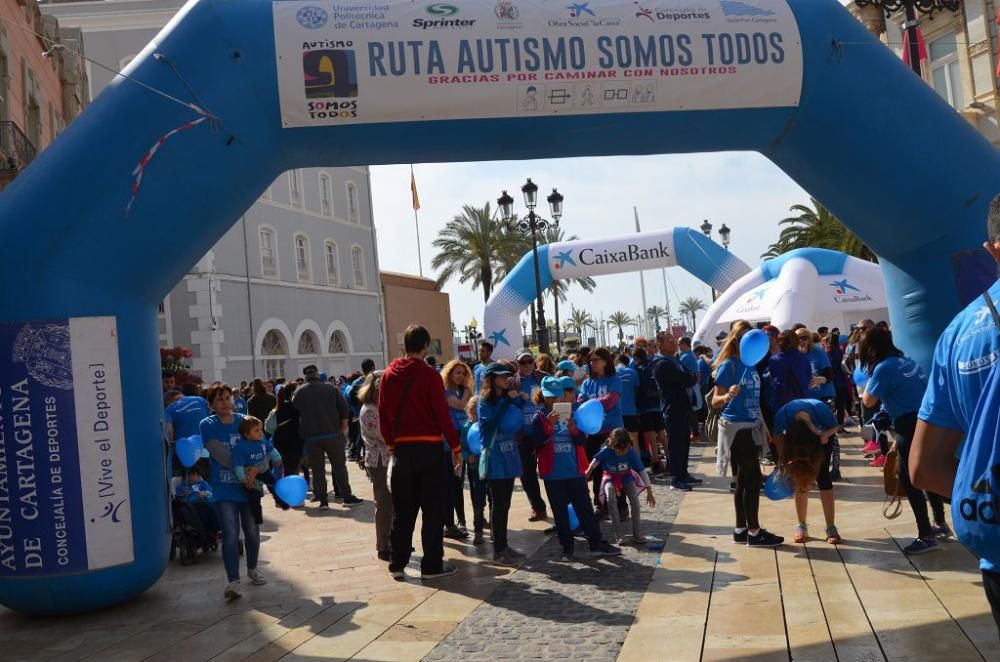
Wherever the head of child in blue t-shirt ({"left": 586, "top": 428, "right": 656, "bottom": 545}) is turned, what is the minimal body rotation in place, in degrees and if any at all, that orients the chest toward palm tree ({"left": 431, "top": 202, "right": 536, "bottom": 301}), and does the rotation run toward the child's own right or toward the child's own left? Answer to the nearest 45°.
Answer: approximately 180°

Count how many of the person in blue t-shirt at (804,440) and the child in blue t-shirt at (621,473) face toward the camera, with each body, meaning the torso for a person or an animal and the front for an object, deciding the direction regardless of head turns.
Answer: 2

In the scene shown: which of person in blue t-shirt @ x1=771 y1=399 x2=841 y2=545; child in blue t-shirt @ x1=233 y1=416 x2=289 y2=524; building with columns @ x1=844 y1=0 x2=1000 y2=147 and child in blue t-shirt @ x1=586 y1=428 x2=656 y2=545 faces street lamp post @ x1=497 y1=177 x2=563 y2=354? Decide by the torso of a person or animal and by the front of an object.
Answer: the building with columns

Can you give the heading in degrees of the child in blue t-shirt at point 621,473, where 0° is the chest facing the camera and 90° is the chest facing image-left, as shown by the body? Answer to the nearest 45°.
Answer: approximately 0°

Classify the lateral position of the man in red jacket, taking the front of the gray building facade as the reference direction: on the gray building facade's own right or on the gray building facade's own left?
on the gray building facade's own right

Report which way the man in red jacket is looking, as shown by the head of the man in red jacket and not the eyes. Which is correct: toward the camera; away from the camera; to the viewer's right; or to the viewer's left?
away from the camera

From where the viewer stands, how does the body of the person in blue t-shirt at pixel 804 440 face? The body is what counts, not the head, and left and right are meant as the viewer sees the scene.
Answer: facing the viewer

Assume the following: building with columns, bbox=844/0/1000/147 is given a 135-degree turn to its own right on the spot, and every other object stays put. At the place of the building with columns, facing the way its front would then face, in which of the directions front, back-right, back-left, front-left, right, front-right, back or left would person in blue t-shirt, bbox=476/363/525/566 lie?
back

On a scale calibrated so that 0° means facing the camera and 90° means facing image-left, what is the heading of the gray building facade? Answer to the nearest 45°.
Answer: approximately 315°
